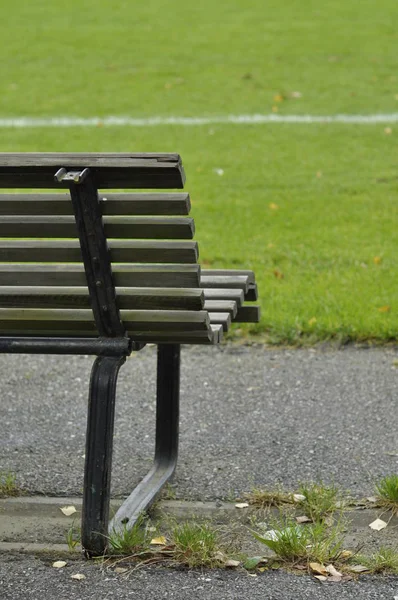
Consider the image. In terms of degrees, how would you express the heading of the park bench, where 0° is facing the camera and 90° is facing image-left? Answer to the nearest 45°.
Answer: approximately 180°

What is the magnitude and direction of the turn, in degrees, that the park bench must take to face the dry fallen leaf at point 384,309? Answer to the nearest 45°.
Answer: approximately 45° to its right

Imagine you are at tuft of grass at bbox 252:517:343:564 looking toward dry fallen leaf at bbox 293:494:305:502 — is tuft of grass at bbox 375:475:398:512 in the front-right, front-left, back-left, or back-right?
front-right

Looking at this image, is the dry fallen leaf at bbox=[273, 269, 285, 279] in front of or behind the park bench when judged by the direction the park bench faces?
in front

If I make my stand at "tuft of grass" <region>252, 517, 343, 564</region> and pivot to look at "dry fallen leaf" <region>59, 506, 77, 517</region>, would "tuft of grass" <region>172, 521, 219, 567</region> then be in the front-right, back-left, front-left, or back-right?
front-left

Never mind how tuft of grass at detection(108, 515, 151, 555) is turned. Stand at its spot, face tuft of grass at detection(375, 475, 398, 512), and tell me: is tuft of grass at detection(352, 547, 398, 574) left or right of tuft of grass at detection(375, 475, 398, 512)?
right
